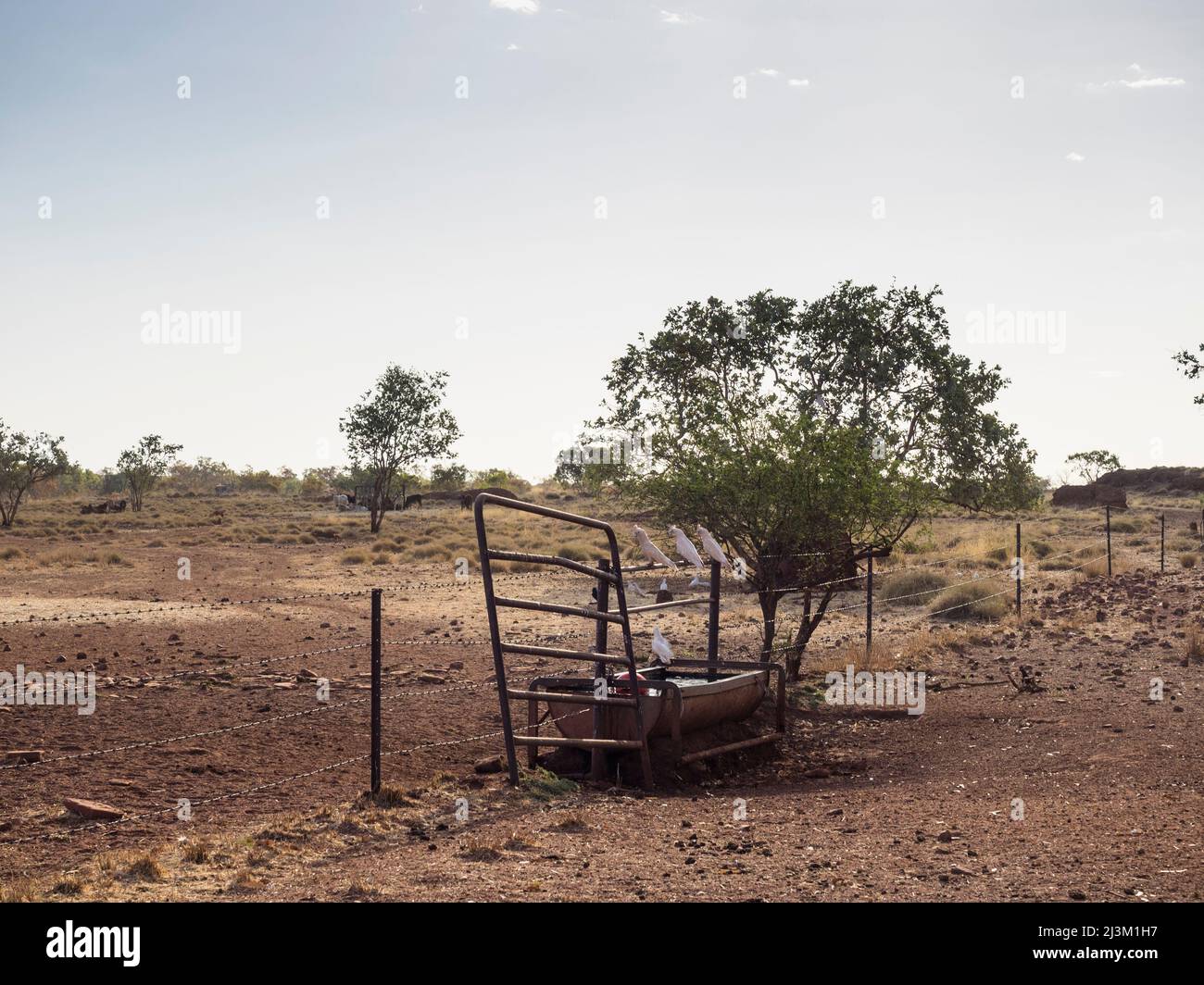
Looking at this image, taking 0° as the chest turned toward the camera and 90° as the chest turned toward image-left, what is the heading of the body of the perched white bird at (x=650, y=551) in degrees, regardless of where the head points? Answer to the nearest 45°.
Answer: approximately 90°

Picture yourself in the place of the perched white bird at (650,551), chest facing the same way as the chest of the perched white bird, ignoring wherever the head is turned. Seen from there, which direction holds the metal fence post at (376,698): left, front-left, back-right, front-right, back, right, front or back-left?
front-left

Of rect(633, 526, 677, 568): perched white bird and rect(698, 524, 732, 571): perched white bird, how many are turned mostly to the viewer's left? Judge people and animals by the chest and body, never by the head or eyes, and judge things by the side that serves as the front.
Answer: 2

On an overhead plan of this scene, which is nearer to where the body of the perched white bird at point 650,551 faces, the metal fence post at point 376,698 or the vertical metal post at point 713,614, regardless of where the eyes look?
the metal fence post

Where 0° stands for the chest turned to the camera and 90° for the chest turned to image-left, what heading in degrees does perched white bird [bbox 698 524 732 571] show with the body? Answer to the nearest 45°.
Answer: approximately 90°

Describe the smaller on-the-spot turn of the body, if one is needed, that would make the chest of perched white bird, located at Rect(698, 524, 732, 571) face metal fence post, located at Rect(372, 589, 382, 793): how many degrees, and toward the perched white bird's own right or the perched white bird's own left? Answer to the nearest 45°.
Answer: approximately 45° to the perched white bird's own left
